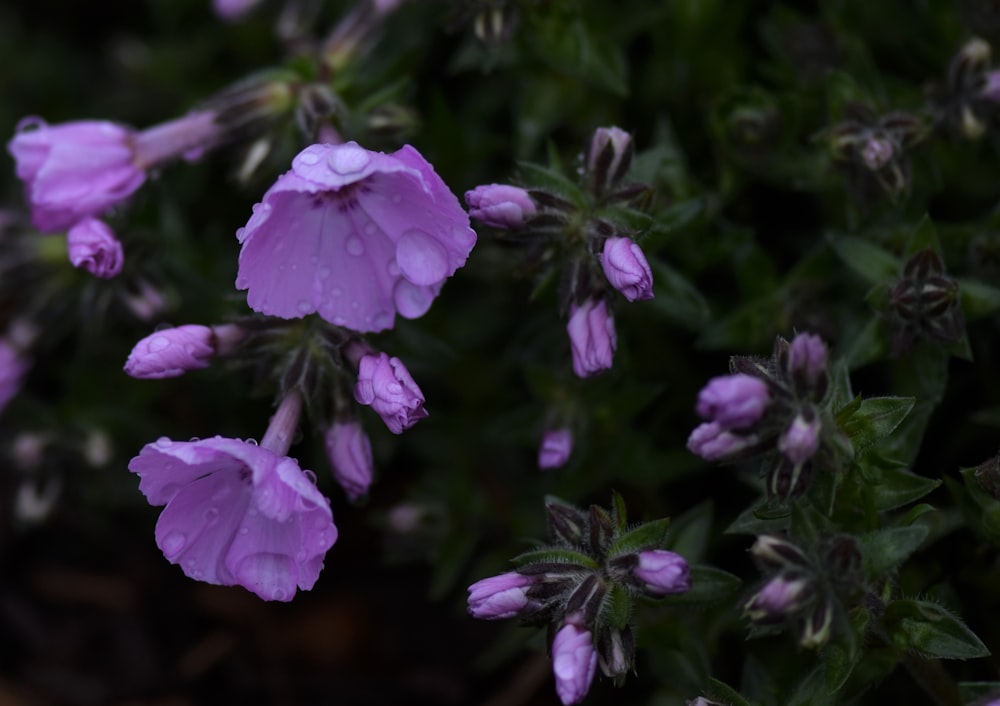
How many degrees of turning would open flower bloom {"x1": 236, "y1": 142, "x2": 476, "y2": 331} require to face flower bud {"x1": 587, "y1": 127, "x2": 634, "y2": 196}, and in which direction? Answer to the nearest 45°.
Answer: approximately 90° to its left

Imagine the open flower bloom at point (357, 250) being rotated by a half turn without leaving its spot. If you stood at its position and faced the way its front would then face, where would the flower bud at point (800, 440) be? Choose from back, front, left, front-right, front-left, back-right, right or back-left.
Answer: back-right

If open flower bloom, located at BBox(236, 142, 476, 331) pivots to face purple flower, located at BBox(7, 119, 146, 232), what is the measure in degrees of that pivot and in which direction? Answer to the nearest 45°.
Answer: approximately 135° to its right

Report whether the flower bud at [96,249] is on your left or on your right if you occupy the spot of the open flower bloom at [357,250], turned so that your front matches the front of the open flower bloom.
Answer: on your right

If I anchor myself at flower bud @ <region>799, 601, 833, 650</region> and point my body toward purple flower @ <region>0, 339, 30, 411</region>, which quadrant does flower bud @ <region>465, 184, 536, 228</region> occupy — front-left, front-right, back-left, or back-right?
front-right

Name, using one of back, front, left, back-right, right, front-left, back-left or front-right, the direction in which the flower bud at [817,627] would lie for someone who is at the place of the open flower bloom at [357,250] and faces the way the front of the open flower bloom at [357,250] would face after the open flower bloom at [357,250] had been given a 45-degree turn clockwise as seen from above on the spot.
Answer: left

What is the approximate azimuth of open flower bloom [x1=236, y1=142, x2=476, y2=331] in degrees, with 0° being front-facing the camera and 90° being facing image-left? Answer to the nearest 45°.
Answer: approximately 0°

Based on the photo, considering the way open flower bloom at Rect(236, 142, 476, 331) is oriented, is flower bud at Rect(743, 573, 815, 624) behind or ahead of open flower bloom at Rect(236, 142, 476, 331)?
ahead

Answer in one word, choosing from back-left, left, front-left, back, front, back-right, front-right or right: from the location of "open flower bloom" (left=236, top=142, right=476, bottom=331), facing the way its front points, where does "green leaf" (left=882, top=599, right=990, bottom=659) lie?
front-left
